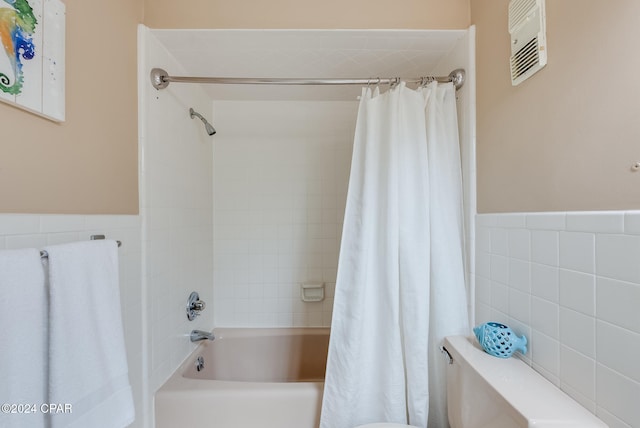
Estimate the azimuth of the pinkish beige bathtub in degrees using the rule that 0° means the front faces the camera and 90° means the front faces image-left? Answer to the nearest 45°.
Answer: approximately 0°

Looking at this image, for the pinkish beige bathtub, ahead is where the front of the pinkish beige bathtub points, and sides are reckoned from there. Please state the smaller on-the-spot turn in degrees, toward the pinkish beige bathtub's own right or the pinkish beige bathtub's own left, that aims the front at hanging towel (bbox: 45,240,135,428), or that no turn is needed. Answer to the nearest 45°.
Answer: approximately 45° to the pinkish beige bathtub's own right

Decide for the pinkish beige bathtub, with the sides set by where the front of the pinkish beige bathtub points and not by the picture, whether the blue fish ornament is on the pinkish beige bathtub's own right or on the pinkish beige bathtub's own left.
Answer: on the pinkish beige bathtub's own left
